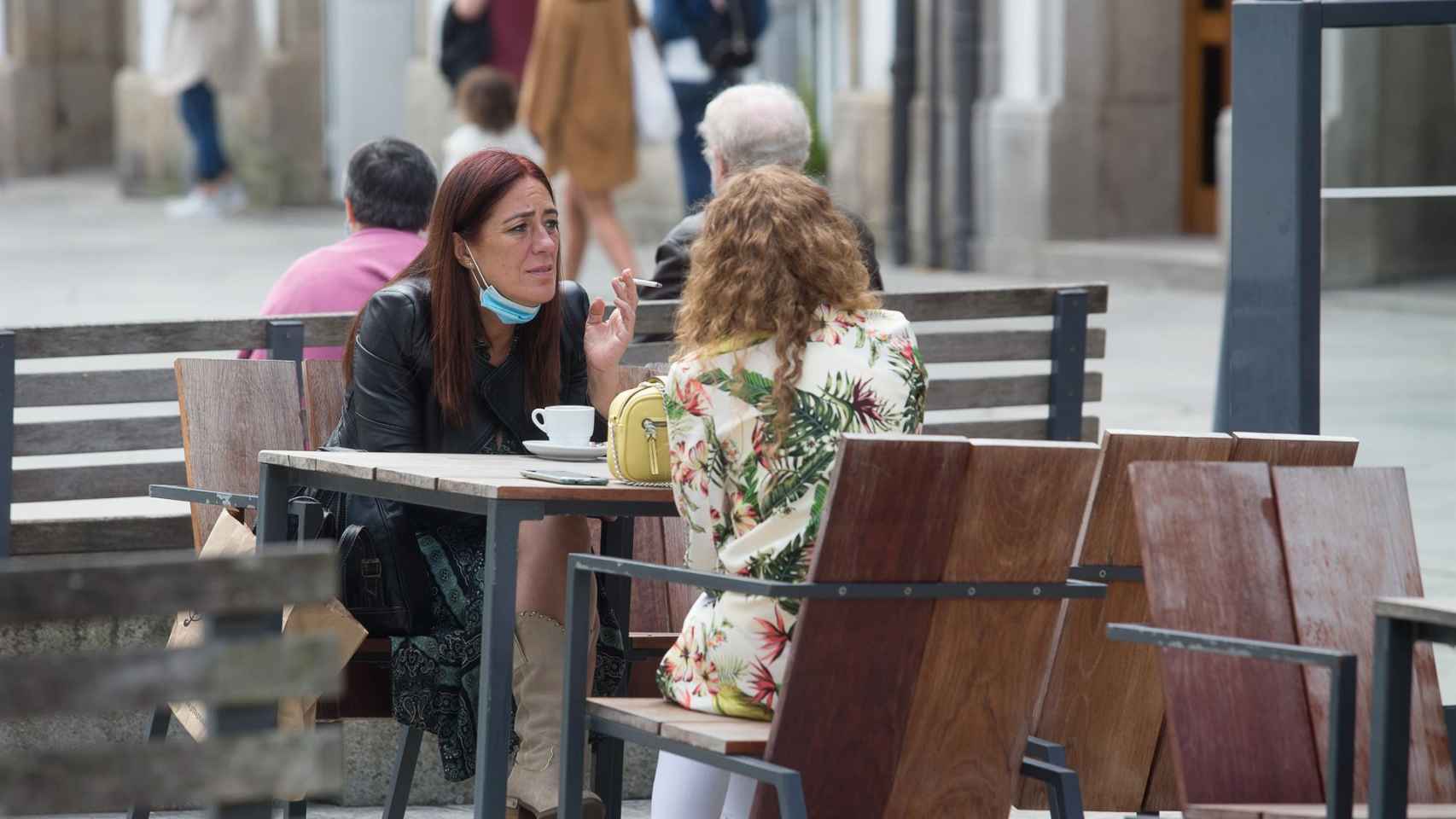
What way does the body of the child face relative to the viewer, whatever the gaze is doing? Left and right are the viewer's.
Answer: facing away from the viewer

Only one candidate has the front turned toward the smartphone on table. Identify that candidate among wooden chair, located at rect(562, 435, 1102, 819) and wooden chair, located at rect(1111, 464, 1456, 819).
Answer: wooden chair, located at rect(562, 435, 1102, 819)

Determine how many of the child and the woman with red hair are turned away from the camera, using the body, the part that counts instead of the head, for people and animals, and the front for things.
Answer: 1

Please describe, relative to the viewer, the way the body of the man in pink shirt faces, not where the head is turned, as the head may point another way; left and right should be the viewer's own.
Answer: facing away from the viewer

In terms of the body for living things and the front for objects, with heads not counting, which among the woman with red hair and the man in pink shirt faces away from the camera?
the man in pink shirt

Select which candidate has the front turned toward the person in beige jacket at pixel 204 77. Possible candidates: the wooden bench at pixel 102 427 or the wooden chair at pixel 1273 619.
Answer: the wooden bench

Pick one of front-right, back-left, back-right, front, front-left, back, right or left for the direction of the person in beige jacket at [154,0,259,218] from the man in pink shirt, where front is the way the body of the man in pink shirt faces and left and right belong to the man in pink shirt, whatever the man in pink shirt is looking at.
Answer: front

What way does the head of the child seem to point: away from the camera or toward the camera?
away from the camera

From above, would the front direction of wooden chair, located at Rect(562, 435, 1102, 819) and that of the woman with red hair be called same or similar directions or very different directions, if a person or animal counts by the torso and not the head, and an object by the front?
very different directions

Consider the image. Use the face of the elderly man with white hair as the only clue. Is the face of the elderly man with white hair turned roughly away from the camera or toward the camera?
away from the camera

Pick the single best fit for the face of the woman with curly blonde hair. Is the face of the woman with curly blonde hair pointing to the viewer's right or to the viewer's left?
to the viewer's left

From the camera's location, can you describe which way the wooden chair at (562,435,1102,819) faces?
facing away from the viewer and to the left of the viewer

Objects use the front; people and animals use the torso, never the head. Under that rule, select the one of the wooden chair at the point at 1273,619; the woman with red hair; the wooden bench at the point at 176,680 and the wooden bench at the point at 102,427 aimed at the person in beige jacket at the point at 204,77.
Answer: the wooden bench at the point at 102,427

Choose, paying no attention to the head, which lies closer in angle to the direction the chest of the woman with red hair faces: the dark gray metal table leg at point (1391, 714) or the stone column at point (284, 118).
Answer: the dark gray metal table leg

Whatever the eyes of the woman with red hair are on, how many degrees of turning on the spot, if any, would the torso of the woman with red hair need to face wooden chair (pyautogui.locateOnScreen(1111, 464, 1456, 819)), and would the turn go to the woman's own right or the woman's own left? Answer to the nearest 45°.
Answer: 0° — they already face it
